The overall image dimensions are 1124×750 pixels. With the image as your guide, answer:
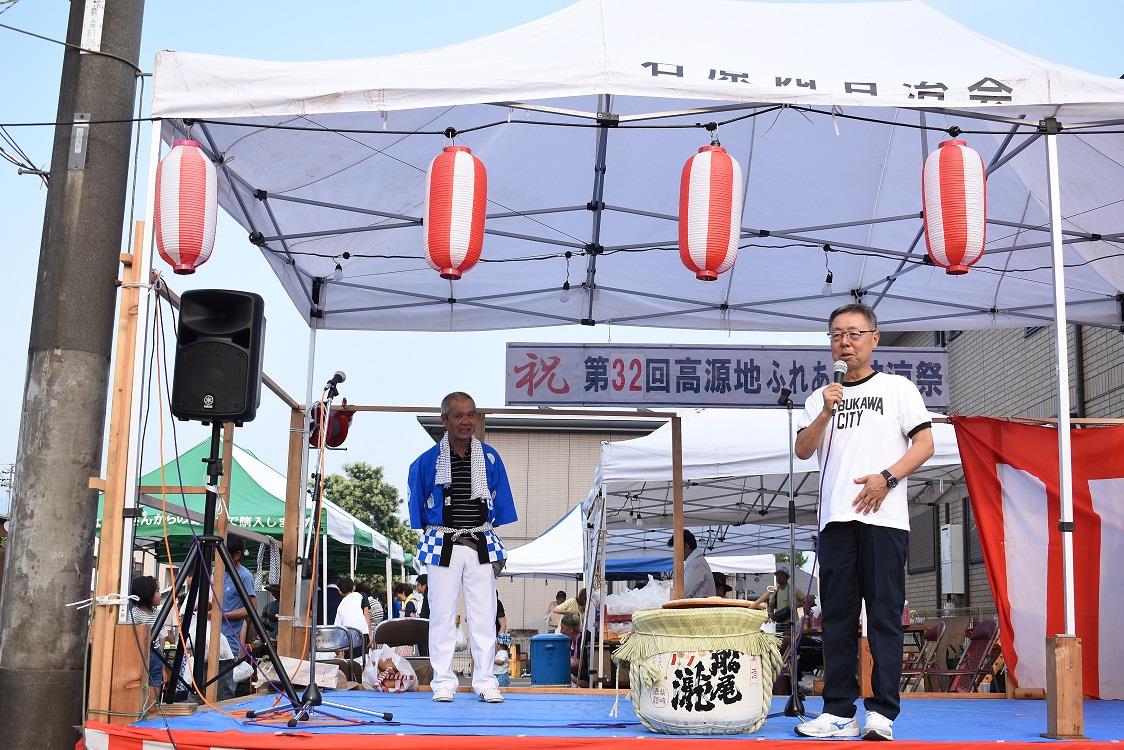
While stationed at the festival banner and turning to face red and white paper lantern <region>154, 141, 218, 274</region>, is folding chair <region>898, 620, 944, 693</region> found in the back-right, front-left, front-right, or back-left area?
back-left

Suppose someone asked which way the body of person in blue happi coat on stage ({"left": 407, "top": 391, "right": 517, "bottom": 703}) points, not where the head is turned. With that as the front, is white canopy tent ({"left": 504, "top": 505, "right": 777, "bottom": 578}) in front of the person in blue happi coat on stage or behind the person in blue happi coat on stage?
behind

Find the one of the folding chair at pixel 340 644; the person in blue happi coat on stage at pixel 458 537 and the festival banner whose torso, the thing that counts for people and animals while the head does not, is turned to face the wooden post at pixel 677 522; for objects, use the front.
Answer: the festival banner

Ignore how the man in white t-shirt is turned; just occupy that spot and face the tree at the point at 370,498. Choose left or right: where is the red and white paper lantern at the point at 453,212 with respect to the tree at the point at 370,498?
left

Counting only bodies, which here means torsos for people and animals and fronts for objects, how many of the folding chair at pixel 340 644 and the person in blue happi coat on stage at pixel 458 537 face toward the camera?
1

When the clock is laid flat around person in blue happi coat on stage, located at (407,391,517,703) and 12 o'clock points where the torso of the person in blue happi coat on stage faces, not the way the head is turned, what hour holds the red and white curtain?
The red and white curtain is roughly at 9 o'clock from the person in blue happi coat on stage.

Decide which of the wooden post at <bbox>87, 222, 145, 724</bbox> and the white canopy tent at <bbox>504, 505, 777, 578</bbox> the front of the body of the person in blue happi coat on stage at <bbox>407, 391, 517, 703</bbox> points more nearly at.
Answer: the wooden post
